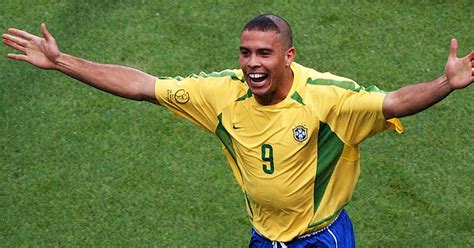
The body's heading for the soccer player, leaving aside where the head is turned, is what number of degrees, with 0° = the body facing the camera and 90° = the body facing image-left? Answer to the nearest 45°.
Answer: approximately 45°
